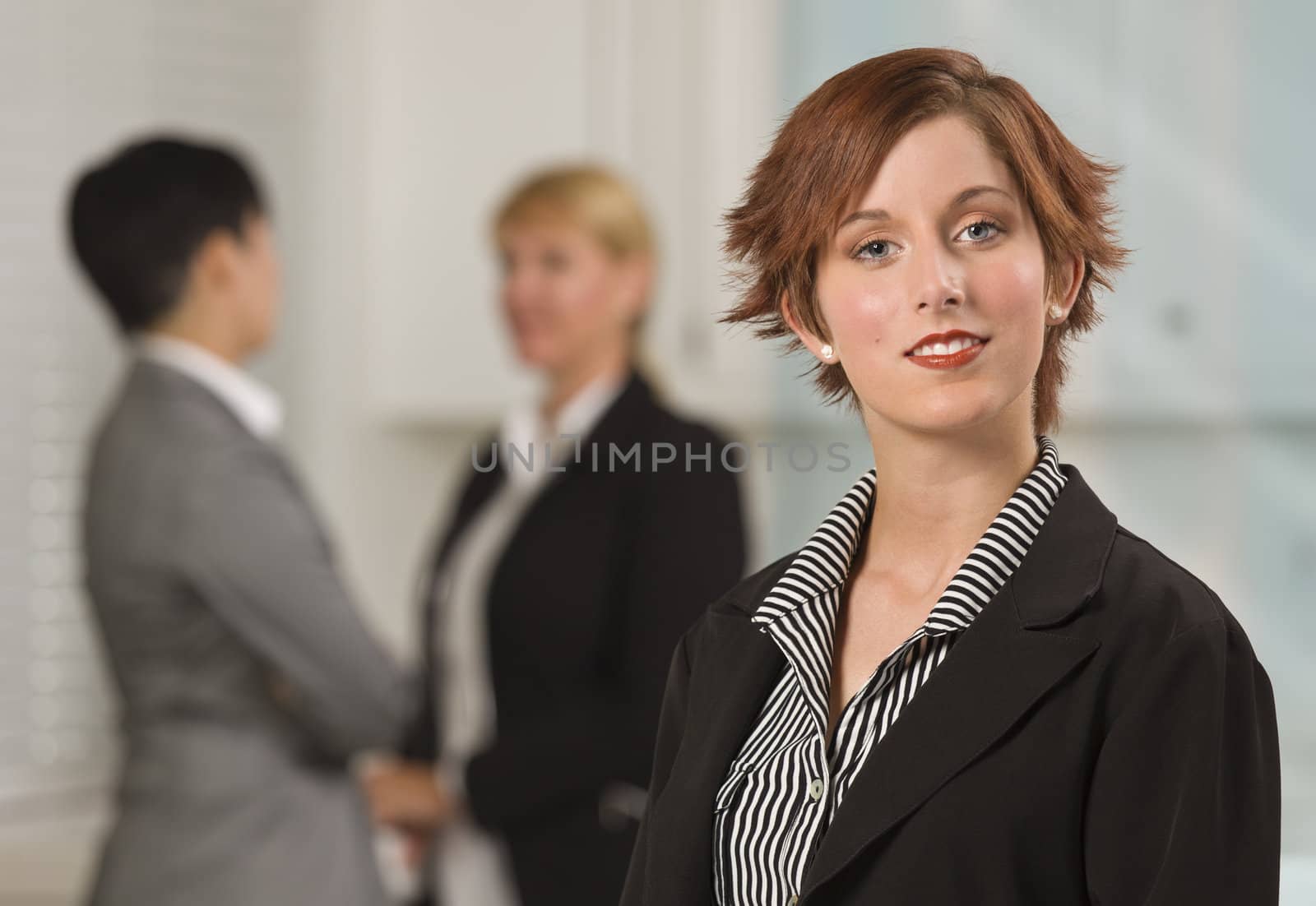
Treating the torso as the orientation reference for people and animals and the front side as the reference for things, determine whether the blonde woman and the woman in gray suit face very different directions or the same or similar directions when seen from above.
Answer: very different directions

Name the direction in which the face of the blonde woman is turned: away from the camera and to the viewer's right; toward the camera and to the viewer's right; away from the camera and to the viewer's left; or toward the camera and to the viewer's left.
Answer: toward the camera and to the viewer's left

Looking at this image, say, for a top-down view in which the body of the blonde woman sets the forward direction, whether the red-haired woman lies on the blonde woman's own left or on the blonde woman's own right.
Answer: on the blonde woman's own left

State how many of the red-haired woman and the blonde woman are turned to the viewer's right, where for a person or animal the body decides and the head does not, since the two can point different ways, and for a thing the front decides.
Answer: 0

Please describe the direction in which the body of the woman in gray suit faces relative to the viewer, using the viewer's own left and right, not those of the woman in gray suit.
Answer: facing away from the viewer and to the right of the viewer

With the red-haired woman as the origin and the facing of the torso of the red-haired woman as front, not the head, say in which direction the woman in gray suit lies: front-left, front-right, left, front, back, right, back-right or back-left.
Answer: right

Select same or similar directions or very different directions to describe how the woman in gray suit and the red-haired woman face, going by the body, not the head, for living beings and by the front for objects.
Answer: very different directions

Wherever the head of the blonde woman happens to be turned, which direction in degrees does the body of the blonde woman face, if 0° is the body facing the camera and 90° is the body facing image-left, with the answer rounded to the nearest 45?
approximately 45°

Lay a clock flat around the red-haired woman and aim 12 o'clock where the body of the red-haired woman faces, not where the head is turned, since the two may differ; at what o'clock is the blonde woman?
The blonde woman is roughly at 4 o'clock from the red-haired woman.
